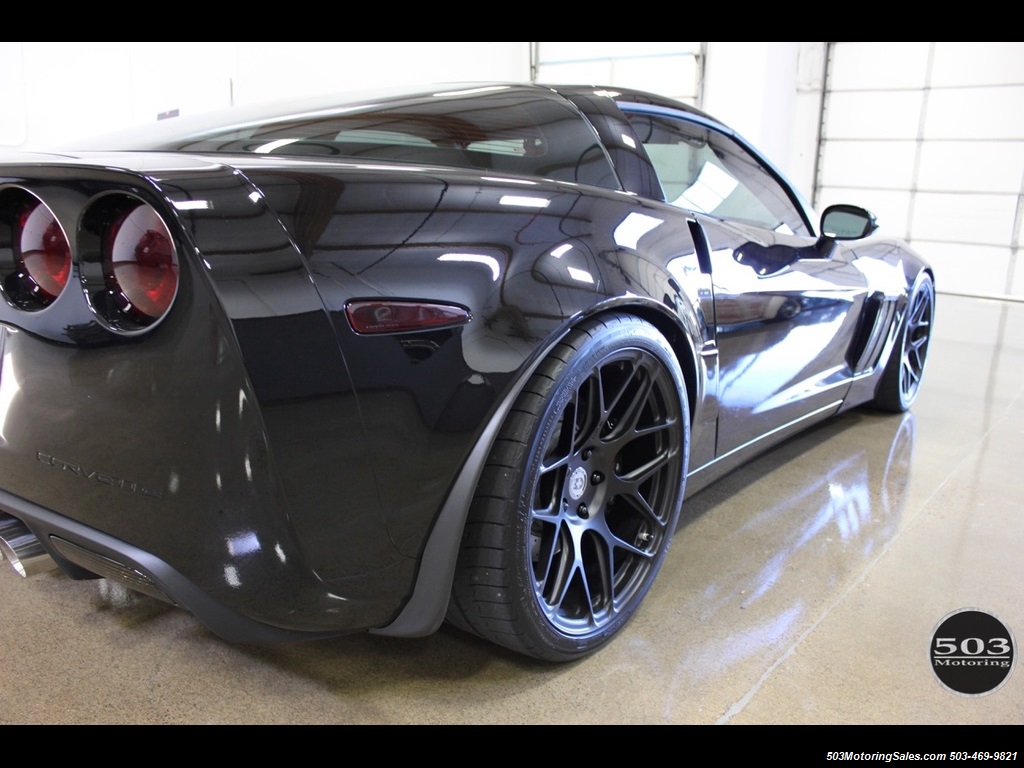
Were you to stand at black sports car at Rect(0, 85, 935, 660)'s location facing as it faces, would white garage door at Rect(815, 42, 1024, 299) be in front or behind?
in front

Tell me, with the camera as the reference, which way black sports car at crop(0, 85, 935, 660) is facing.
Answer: facing away from the viewer and to the right of the viewer
